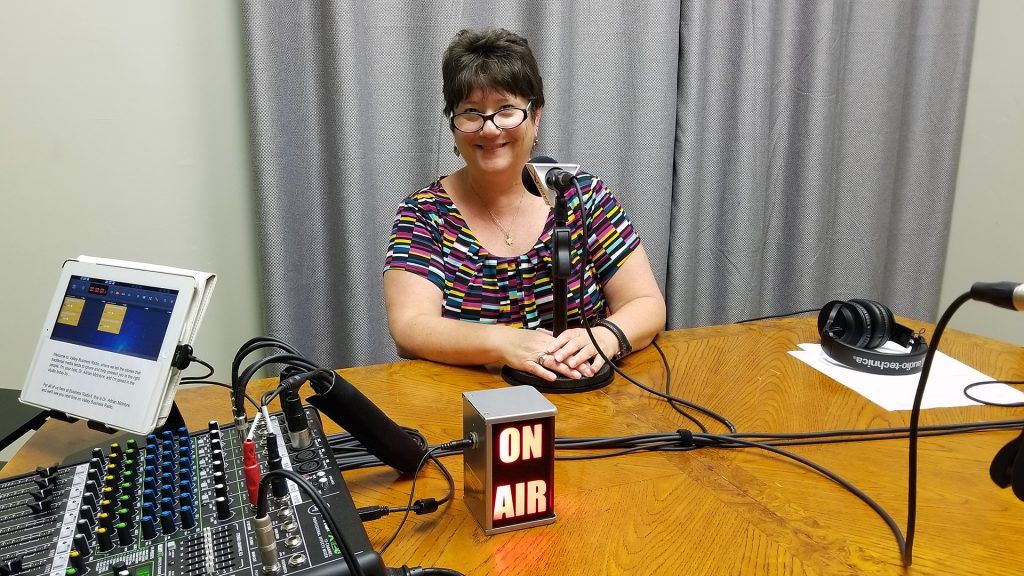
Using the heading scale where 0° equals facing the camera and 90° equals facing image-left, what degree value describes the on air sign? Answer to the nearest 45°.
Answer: approximately 315°

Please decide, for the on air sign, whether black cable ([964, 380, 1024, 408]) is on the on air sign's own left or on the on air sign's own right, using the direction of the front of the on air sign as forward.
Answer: on the on air sign's own left

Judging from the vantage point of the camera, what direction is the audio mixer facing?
facing to the left of the viewer

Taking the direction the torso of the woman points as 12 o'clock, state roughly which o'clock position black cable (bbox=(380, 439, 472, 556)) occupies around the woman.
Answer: The black cable is roughly at 12 o'clock from the woman.

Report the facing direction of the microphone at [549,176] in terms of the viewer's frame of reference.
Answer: facing away from the viewer and to the left of the viewer

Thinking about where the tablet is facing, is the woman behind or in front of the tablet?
behind
